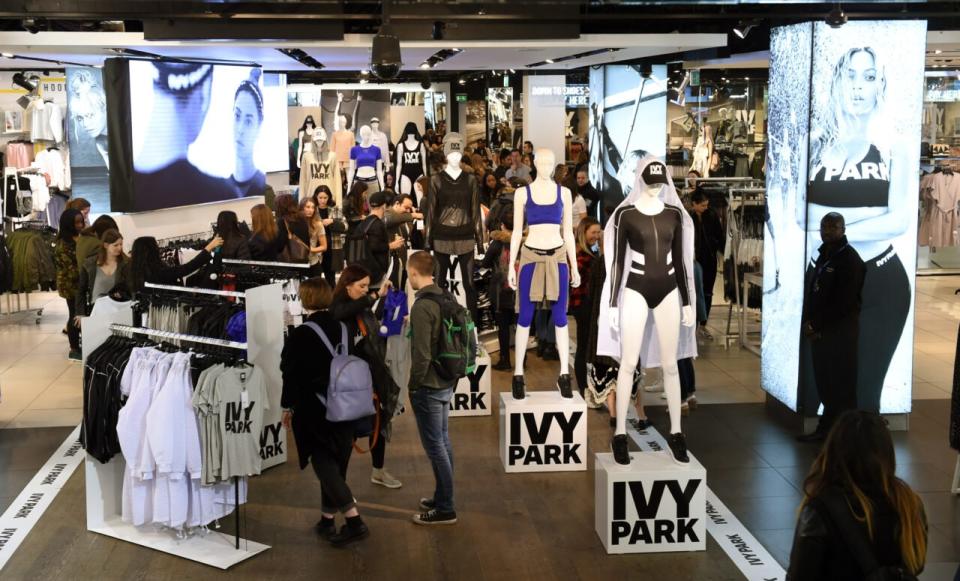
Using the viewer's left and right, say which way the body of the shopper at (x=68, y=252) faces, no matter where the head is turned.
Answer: facing to the right of the viewer

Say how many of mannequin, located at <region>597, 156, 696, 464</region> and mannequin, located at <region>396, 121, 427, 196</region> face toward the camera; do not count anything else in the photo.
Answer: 2

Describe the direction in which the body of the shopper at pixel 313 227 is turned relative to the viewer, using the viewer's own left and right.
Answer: facing the viewer and to the left of the viewer

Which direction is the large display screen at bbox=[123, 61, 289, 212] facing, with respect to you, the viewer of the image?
facing the viewer and to the right of the viewer

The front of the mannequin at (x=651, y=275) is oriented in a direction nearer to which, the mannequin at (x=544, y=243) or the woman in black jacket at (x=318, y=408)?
the woman in black jacket

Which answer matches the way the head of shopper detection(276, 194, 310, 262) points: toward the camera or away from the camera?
away from the camera

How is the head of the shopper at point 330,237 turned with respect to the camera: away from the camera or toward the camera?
toward the camera

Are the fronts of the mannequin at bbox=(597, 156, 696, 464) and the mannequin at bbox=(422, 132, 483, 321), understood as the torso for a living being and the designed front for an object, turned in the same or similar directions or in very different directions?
same or similar directions

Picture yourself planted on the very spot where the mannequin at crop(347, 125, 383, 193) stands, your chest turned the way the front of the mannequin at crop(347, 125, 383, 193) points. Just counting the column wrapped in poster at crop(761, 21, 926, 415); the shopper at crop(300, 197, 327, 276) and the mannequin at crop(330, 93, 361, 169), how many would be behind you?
1

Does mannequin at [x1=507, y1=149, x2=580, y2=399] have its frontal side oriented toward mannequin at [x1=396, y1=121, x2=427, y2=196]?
no

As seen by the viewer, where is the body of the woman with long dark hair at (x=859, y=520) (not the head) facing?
away from the camera

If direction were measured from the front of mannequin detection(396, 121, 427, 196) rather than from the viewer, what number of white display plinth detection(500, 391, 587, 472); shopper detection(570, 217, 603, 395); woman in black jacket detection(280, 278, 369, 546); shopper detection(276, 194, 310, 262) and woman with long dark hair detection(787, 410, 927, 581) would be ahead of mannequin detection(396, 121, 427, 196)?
5

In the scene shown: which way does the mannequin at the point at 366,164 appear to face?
toward the camera

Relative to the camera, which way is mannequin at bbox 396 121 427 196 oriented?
toward the camera

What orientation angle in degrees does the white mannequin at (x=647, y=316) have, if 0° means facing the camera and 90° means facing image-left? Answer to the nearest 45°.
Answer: approximately 0°
